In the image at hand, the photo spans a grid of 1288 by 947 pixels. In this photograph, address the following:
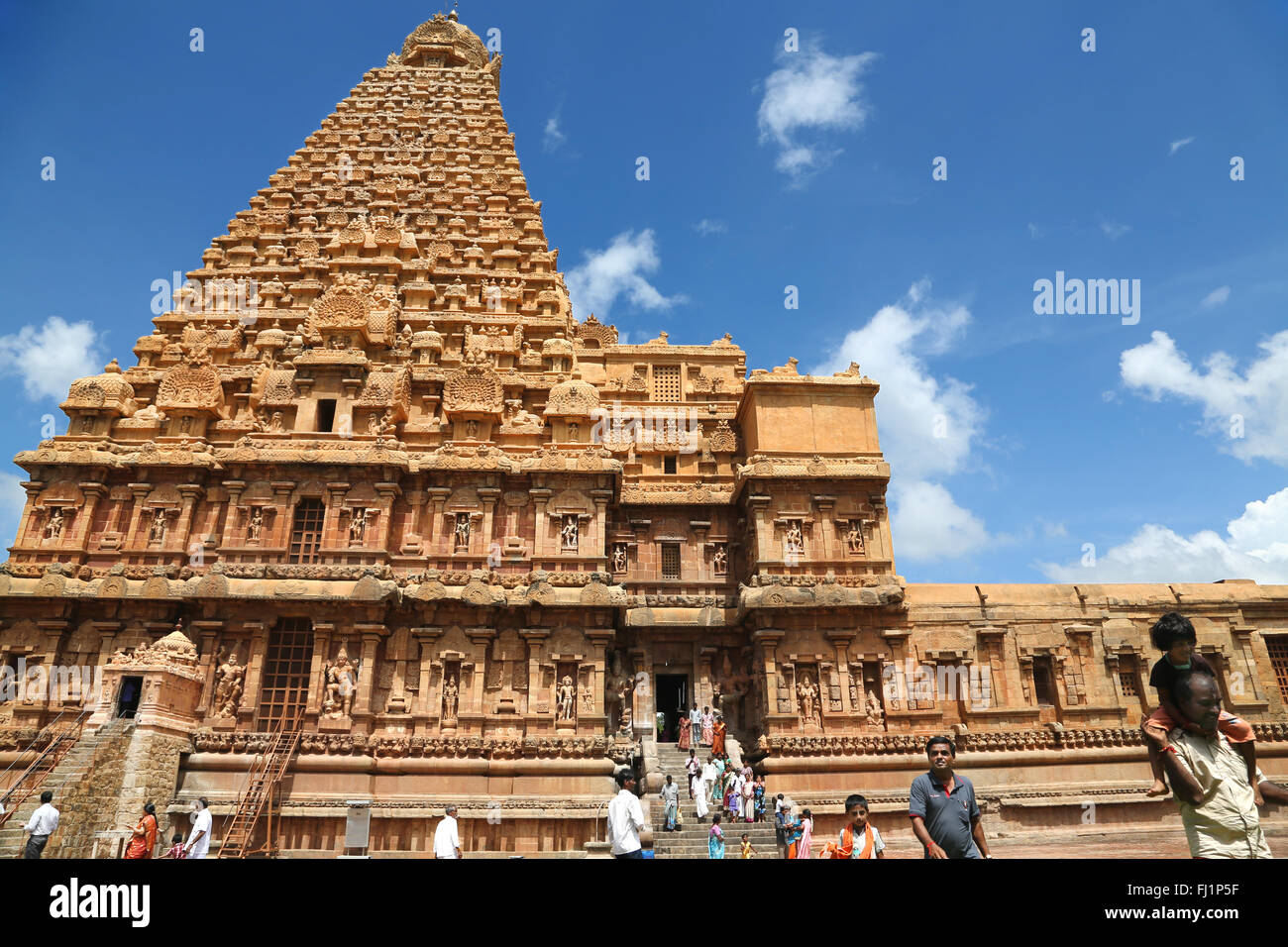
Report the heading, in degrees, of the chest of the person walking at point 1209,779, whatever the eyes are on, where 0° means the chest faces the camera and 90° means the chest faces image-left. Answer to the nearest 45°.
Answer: approximately 315°

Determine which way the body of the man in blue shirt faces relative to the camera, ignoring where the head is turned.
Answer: toward the camera

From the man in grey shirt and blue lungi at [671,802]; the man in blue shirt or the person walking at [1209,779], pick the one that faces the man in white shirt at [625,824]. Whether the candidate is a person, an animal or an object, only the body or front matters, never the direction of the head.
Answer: the man in grey shirt and blue lungi

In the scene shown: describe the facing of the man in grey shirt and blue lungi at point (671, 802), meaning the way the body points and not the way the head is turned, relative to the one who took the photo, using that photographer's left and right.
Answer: facing the viewer

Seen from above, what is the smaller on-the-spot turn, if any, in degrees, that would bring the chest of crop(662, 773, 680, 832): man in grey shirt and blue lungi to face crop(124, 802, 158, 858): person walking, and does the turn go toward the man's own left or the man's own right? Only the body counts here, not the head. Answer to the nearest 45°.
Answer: approximately 45° to the man's own right

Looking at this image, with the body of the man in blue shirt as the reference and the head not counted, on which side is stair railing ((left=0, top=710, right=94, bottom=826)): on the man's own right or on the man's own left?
on the man's own right
